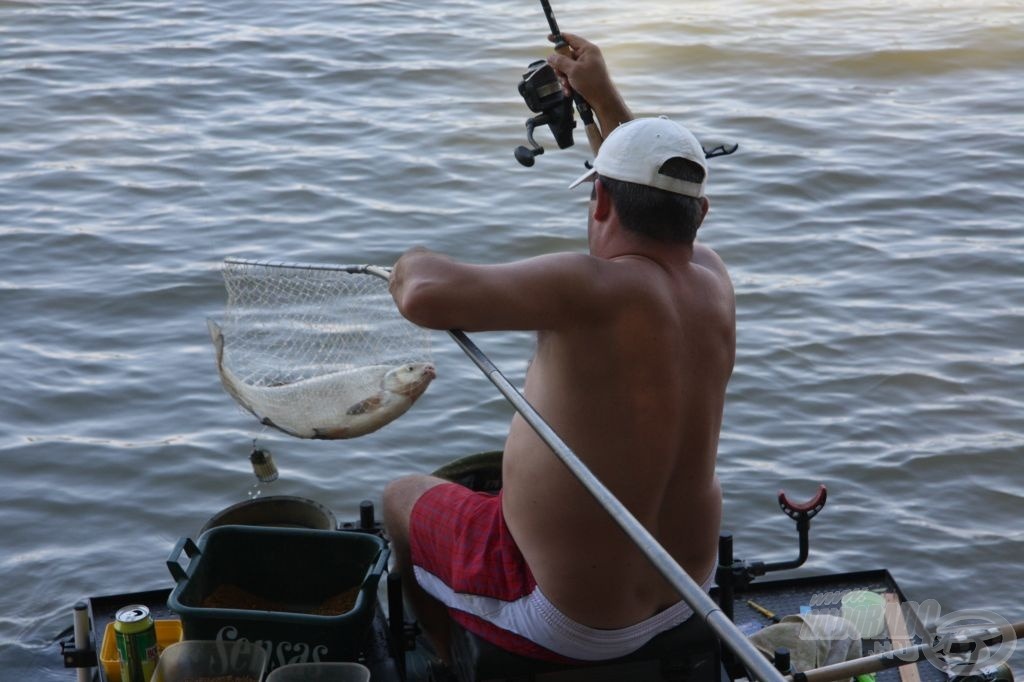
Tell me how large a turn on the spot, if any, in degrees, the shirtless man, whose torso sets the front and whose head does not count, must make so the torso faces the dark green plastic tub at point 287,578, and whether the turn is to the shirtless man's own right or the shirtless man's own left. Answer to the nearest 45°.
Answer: approximately 45° to the shirtless man's own left

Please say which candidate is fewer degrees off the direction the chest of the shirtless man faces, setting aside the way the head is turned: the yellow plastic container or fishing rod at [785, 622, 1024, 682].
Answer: the yellow plastic container

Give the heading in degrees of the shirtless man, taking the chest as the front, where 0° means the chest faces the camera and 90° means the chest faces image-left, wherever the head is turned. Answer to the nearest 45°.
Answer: approximately 135°

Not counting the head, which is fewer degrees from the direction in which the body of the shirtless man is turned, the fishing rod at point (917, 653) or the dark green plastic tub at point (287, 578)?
the dark green plastic tub

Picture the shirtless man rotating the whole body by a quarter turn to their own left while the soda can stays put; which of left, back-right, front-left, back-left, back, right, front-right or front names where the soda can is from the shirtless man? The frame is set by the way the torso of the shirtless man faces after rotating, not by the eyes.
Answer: front-right
